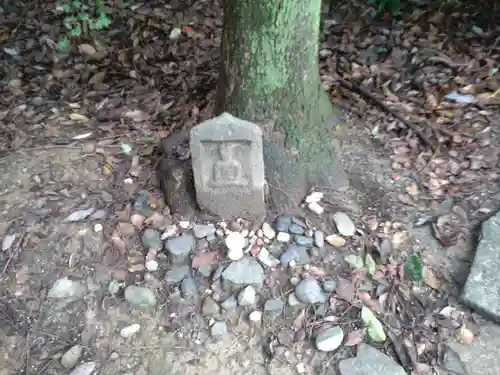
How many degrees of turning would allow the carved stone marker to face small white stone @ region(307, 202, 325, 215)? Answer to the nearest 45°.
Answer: approximately 90° to its left

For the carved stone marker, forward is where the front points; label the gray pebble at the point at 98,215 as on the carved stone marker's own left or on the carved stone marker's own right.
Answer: on the carved stone marker's own right

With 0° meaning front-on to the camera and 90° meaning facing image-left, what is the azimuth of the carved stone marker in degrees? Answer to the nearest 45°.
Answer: approximately 0°

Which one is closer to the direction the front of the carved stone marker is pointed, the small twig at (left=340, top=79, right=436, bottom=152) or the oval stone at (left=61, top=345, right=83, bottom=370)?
the oval stone

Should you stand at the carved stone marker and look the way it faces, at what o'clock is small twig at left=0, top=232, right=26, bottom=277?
The small twig is roughly at 3 o'clock from the carved stone marker.

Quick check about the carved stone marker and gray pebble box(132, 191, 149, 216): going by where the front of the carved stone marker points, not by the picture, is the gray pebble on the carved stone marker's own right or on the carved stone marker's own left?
on the carved stone marker's own right
